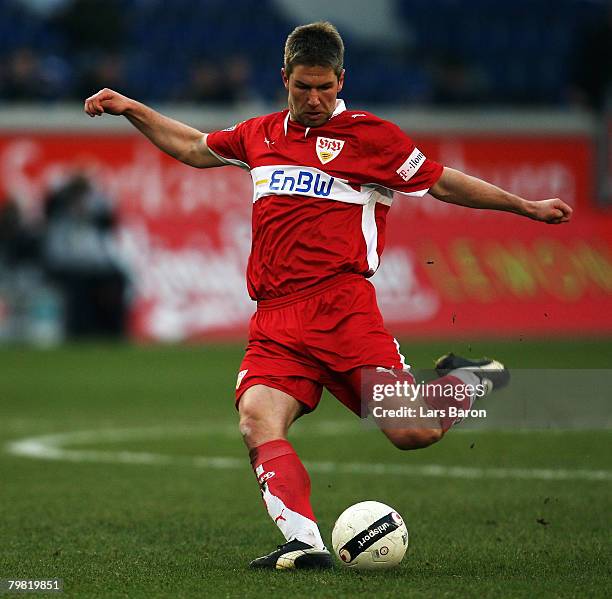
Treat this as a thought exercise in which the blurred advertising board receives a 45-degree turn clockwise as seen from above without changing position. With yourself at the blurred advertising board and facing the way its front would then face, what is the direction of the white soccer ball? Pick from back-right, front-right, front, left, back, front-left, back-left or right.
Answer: front-left

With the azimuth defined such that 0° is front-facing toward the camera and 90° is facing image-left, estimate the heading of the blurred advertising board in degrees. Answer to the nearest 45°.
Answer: approximately 0°

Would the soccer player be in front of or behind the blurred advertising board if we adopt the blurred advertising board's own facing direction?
in front
